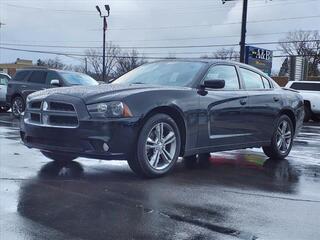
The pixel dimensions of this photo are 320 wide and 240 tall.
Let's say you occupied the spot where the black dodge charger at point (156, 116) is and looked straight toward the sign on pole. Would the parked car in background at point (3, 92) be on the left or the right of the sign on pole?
left

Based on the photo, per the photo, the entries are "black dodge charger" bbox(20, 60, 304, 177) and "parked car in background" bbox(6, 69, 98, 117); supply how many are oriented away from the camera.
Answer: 0

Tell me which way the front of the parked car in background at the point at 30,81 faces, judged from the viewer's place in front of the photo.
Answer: facing the viewer and to the right of the viewer

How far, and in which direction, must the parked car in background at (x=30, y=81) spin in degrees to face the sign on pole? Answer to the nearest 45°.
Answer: approximately 90° to its left

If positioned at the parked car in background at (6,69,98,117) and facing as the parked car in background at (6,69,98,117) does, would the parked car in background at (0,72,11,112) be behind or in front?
behind

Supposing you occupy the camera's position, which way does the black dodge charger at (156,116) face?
facing the viewer and to the left of the viewer

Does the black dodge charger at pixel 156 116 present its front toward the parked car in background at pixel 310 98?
no

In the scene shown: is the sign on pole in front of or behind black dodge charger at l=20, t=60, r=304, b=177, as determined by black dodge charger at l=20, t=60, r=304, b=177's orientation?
behind

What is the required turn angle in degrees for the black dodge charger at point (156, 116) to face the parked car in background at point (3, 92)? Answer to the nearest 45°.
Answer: approximately 90° to its right

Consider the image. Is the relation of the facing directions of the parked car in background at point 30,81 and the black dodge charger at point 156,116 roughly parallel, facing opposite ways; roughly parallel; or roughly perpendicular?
roughly perpendicular

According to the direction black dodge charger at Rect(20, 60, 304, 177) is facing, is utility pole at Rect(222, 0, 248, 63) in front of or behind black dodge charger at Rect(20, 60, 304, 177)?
behind
